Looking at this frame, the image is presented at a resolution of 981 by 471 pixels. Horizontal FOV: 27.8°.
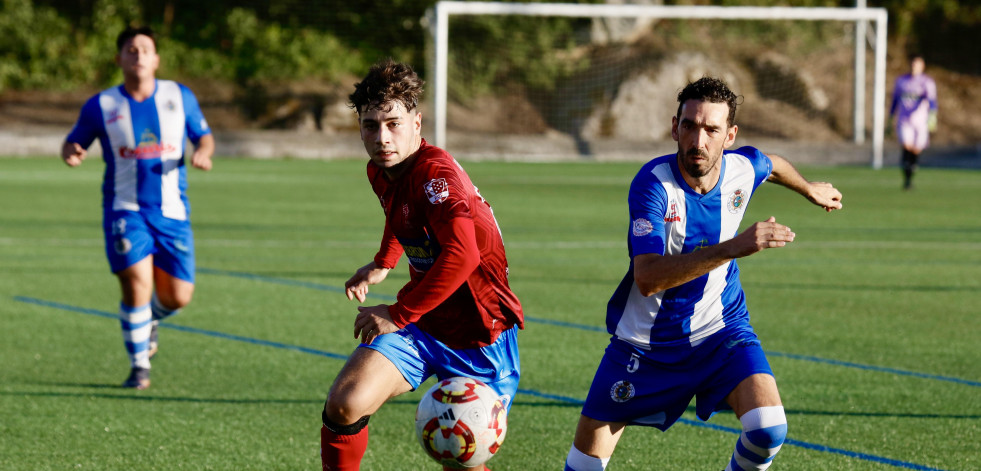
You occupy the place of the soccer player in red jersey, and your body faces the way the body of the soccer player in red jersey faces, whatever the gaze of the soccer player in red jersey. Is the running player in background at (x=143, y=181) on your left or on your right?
on your right

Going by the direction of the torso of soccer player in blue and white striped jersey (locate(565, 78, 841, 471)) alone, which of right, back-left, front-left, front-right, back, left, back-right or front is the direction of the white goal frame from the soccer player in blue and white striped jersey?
back

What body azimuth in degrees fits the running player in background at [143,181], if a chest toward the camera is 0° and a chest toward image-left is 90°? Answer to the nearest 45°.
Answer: approximately 0°

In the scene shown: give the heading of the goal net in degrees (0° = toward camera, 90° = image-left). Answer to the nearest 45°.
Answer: approximately 0°

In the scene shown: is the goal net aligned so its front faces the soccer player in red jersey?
yes

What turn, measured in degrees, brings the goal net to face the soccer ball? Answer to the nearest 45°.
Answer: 0° — it already faces it

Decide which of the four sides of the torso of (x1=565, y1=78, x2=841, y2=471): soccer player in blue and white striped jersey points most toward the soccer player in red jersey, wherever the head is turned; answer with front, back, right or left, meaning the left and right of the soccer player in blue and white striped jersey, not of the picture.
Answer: right
